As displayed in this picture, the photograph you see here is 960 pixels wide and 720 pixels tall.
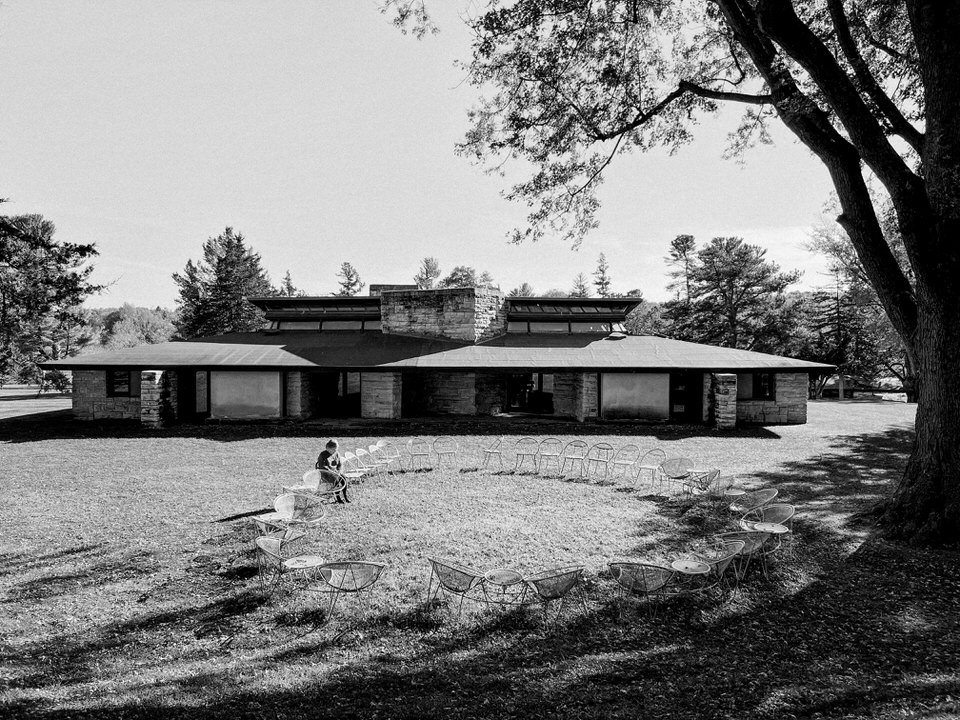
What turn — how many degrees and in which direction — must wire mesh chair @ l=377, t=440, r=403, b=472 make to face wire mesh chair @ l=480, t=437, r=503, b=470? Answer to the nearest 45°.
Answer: approximately 45° to its left

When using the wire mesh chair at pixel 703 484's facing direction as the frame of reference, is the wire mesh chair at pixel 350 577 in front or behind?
in front

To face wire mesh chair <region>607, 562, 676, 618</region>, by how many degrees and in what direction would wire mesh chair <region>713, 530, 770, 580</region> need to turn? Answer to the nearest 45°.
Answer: approximately 90° to its left

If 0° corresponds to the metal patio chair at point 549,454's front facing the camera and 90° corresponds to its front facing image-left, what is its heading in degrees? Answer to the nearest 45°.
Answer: approximately 0°

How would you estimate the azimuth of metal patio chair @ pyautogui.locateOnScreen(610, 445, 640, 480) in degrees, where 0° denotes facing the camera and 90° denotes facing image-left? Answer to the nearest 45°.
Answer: approximately 45°

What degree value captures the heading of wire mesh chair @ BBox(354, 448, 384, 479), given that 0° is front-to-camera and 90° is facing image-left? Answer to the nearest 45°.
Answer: approximately 315°

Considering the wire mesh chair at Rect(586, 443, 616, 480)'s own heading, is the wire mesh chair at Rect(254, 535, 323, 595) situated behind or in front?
in front

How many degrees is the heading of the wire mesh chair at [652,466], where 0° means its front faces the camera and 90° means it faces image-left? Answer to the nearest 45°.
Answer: approximately 45°
